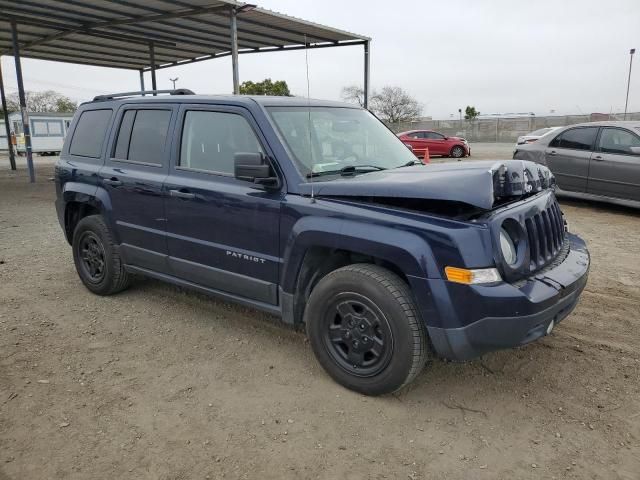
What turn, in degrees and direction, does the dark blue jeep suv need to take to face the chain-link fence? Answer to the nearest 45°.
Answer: approximately 135° to its left

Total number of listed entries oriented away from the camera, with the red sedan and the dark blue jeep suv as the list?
0

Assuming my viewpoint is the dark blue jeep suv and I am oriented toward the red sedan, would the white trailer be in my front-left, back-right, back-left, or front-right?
front-left

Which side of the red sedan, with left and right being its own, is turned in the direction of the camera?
right

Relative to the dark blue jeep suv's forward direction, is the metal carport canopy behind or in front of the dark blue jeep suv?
behind

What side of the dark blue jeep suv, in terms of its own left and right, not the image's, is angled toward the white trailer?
back

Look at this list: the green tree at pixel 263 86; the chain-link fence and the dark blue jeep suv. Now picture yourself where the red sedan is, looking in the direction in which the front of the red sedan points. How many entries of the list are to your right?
1

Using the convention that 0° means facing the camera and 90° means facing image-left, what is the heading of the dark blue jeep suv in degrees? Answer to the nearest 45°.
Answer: approximately 315°

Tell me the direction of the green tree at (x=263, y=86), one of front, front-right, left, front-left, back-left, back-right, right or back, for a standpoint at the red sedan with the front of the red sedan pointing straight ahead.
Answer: back-left

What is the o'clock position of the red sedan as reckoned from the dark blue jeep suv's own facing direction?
The red sedan is roughly at 8 o'clock from the dark blue jeep suv.

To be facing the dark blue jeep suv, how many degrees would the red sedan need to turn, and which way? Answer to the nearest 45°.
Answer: approximately 90° to its right

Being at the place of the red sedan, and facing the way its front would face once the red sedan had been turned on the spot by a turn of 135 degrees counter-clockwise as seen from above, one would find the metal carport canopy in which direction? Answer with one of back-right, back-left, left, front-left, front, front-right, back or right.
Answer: left
